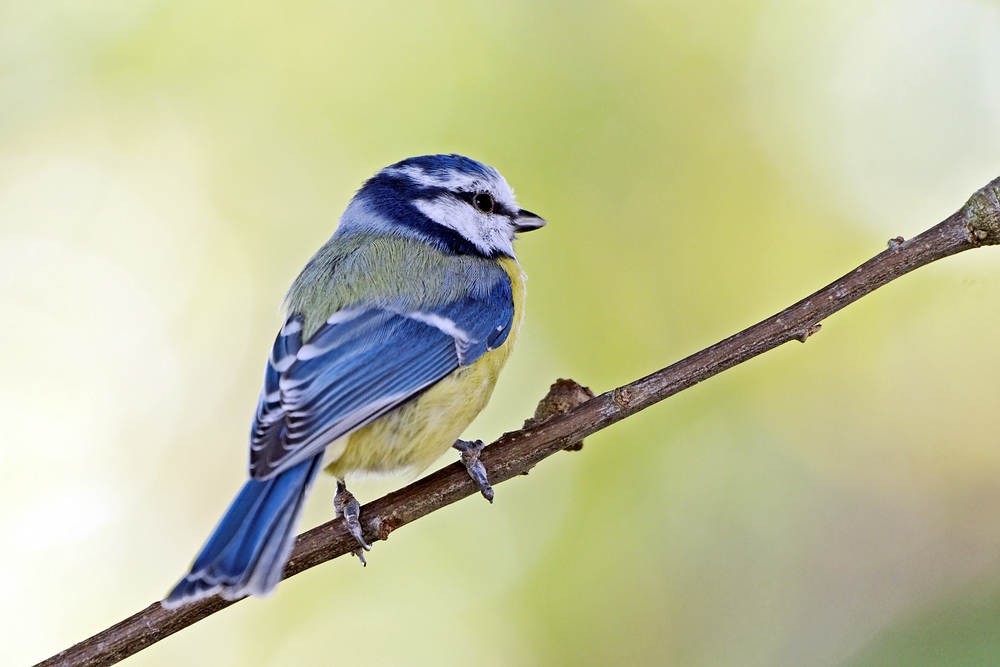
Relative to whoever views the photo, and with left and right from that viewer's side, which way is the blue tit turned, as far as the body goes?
facing away from the viewer and to the right of the viewer
